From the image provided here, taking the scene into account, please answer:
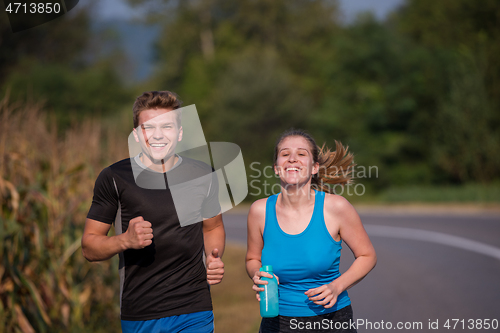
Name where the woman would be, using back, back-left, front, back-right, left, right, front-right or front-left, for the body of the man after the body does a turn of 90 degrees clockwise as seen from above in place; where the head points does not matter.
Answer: back

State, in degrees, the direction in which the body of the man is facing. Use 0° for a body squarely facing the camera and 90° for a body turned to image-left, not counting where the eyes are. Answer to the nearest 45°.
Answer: approximately 0°
